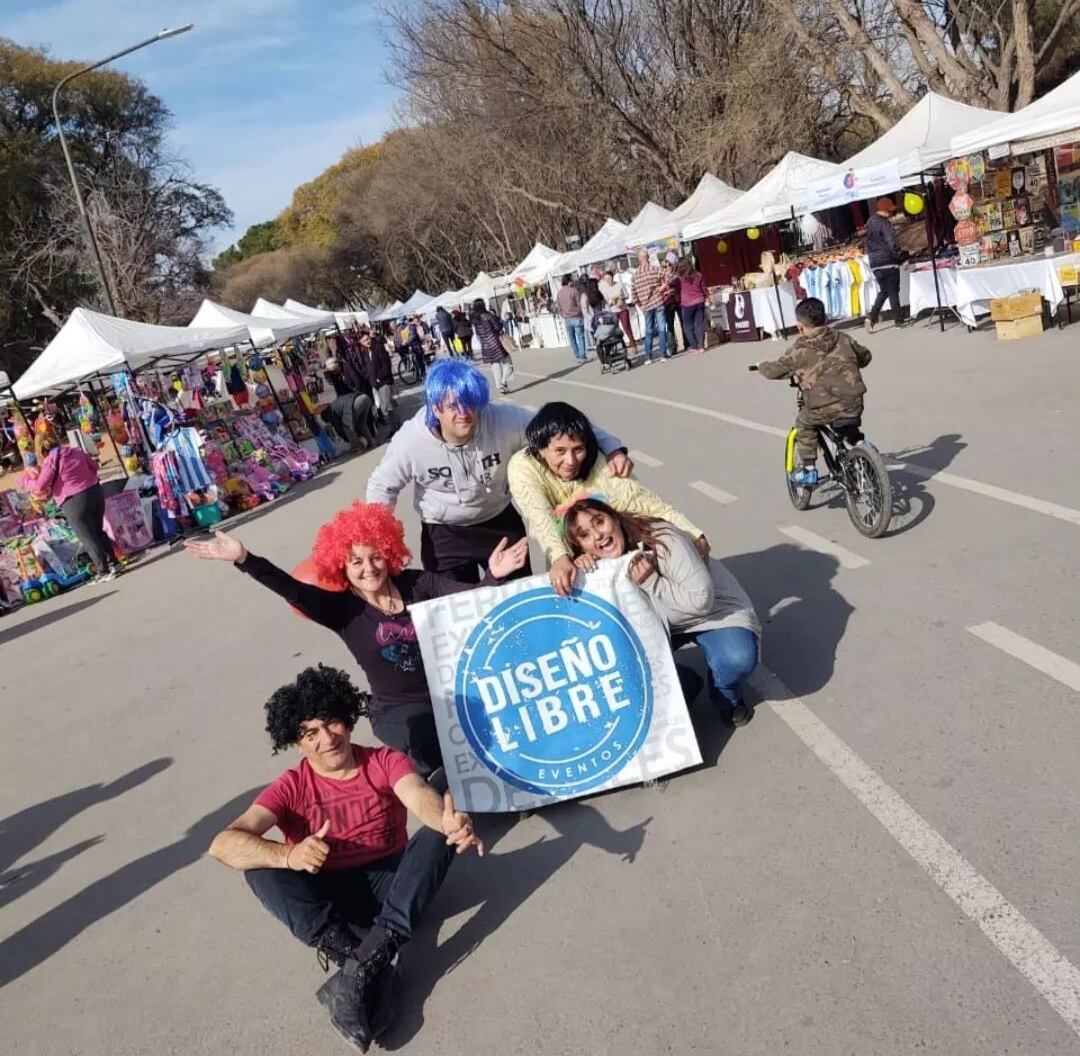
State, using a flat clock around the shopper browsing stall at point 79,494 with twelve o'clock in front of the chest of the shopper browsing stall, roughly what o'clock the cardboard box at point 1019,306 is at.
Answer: The cardboard box is roughly at 5 o'clock from the shopper browsing stall.

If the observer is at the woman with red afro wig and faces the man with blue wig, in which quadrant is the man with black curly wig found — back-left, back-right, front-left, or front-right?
back-right

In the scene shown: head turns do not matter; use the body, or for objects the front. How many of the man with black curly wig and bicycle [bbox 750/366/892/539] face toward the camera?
1

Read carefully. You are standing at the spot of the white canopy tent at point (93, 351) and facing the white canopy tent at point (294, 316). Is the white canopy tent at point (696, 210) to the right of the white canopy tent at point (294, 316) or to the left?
right
